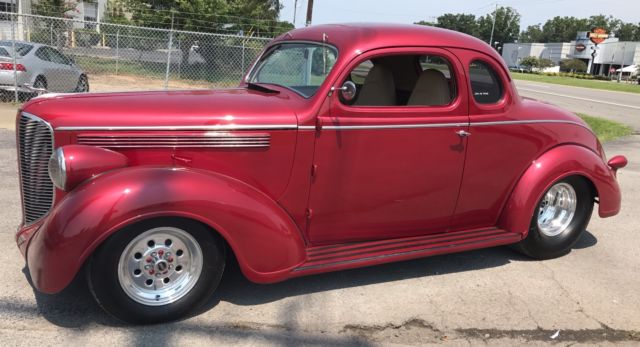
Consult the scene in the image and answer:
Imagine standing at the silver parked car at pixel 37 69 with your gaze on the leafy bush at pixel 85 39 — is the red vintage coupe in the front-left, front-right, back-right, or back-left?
back-right

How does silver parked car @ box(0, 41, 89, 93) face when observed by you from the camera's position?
facing away from the viewer and to the right of the viewer

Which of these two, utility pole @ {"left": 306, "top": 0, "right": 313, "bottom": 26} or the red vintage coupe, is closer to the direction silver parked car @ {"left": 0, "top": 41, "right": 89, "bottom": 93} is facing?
the utility pole

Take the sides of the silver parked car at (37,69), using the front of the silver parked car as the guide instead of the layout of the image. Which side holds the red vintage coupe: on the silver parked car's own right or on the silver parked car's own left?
on the silver parked car's own right

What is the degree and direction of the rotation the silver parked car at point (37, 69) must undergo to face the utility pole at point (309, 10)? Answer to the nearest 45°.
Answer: approximately 45° to its right

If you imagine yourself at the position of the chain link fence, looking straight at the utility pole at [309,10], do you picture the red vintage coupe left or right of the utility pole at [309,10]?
right

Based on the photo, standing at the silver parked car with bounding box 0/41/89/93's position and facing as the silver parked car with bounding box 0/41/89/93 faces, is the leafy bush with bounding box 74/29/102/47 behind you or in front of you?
in front

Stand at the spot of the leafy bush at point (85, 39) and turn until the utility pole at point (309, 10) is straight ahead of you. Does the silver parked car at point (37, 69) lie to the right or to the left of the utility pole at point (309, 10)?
right
